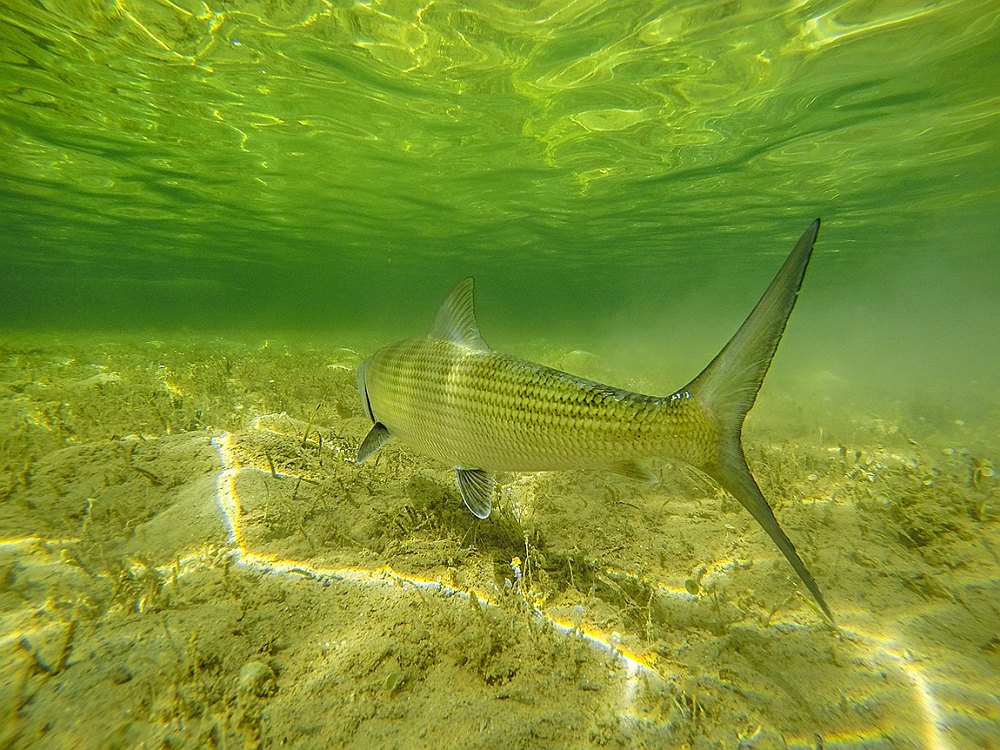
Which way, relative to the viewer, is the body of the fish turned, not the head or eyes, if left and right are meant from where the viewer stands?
facing away from the viewer and to the left of the viewer
